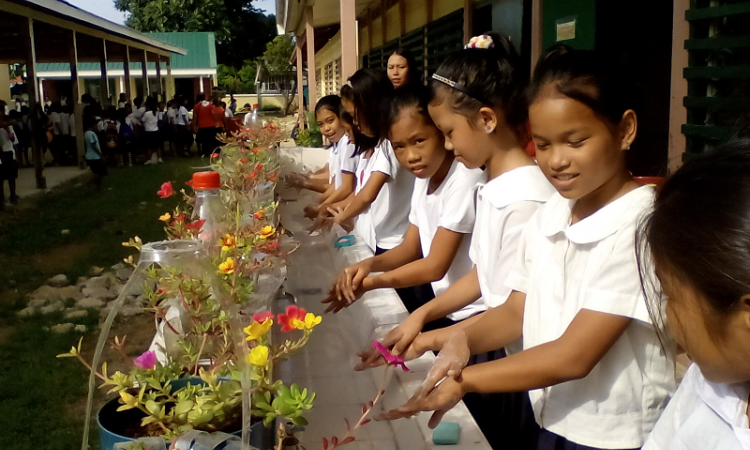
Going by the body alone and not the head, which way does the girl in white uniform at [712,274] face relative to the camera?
to the viewer's left

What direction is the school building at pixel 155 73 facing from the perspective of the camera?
toward the camera

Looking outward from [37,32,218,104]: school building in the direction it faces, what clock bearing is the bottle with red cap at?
The bottle with red cap is roughly at 12 o'clock from the school building.

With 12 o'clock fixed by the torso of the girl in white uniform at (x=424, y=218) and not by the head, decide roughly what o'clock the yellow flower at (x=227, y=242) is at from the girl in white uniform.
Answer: The yellow flower is roughly at 12 o'clock from the girl in white uniform.

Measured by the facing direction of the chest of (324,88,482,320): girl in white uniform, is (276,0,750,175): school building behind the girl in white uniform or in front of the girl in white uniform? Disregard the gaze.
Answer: behind

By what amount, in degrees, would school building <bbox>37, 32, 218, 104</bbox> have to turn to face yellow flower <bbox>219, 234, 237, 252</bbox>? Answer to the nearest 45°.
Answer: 0° — it already faces it

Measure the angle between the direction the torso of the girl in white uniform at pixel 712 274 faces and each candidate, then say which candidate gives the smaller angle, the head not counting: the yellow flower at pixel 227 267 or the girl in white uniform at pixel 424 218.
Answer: the yellow flower

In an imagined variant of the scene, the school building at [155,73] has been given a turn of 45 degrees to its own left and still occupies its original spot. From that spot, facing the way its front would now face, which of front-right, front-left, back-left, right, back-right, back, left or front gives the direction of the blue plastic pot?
front-right

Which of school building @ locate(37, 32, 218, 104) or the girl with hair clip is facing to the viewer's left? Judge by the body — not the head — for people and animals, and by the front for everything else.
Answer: the girl with hair clip

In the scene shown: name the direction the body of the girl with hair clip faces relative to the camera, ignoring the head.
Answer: to the viewer's left

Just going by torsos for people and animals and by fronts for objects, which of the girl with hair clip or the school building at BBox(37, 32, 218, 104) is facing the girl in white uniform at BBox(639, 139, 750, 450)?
the school building

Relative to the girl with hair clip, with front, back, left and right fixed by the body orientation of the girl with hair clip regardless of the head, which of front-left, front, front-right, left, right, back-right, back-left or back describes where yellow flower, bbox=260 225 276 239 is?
front

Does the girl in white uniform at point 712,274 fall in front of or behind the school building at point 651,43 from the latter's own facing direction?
in front

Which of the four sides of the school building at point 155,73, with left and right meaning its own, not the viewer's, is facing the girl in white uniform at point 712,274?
front

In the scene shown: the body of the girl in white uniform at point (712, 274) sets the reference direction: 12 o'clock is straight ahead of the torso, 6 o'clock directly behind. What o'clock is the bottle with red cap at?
The bottle with red cap is roughly at 1 o'clock from the girl in white uniform.

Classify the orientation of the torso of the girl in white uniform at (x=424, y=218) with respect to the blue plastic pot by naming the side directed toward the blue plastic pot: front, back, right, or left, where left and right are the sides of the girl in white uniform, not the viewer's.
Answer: front
